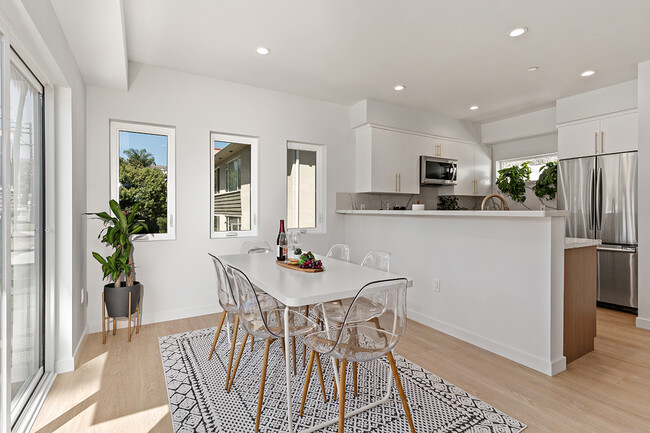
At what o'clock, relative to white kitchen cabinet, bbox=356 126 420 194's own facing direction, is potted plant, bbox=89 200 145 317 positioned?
The potted plant is roughly at 3 o'clock from the white kitchen cabinet.

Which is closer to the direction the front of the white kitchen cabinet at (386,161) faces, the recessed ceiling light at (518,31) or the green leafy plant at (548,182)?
the recessed ceiling light

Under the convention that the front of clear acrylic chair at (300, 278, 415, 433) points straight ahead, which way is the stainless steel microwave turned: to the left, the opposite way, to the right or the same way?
the opposite way

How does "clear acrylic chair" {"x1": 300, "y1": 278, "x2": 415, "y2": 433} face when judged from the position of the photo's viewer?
facing away from the viewer and to the left of the viewer

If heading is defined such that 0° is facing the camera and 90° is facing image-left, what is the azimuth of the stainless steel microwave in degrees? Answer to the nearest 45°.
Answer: approximately 315°

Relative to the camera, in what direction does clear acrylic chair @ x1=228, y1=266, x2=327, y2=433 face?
facing away from the viewer and to the right of the viewer

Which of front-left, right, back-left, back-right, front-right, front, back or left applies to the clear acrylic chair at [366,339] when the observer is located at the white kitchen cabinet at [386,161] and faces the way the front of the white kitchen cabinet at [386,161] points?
front-right

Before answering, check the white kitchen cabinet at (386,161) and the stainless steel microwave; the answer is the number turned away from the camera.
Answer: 0

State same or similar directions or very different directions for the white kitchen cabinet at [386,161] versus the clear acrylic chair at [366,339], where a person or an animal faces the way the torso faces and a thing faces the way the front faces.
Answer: very different directions

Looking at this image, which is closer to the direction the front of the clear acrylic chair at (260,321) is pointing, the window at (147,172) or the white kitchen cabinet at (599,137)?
the white kitchen cabinet

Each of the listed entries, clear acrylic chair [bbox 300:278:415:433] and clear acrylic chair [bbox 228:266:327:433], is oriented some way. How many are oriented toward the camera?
0

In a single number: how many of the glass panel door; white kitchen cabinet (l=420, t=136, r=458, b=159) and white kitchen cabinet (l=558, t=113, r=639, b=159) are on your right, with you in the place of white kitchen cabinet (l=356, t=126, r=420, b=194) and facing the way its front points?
1

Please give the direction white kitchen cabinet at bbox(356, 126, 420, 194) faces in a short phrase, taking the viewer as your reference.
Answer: facing the viewer and to the right of the viewer
